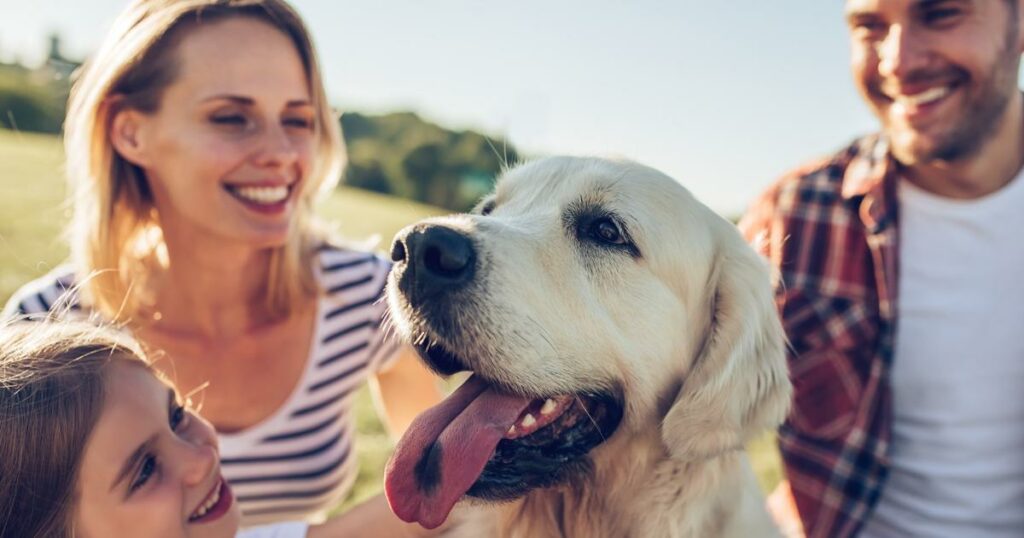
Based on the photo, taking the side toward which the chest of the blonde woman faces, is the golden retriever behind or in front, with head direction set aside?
in front

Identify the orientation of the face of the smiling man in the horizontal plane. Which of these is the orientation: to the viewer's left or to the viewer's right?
to the viewer's left

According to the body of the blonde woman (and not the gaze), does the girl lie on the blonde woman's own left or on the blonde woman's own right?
on the blonde woman's own right

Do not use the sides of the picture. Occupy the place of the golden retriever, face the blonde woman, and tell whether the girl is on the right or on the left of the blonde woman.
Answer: left

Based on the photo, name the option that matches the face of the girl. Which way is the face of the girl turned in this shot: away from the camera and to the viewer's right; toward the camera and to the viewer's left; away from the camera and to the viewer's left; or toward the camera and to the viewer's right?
toward the camera and to the viewer's right

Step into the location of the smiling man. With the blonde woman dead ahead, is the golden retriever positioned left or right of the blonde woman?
left

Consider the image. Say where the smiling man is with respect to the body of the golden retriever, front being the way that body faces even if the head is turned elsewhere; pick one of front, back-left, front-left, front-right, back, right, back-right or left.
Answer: back

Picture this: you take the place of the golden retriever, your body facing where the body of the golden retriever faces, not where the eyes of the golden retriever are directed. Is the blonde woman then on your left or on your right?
on your right

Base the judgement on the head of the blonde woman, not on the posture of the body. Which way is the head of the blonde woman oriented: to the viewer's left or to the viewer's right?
to the viewer's right
